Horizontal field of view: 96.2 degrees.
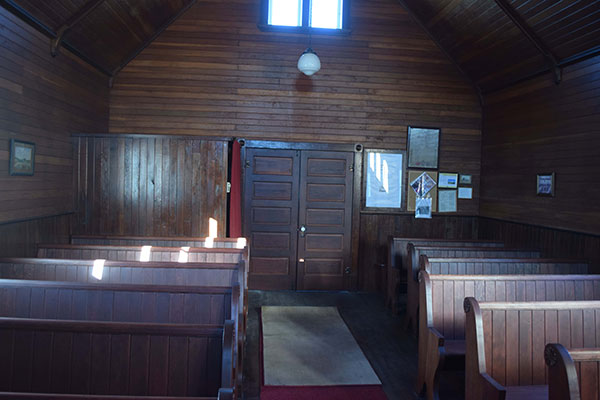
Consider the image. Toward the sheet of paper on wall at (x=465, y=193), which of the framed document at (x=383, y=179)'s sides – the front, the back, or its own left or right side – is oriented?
left

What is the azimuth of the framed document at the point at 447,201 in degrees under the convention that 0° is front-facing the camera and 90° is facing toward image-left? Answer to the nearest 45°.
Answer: approximately 0°

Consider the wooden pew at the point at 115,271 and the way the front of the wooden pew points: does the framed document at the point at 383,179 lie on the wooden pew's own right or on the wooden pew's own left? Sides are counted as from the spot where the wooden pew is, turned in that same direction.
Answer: on the wooden pew's own left

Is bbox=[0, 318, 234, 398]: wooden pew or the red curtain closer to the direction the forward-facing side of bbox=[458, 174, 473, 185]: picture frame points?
the wooden pew

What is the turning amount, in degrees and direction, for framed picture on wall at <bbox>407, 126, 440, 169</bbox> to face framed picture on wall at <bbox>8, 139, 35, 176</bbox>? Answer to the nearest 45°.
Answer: approximately 45° to its right

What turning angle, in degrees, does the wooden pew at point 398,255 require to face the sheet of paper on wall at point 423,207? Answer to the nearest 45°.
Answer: approximately 180°
